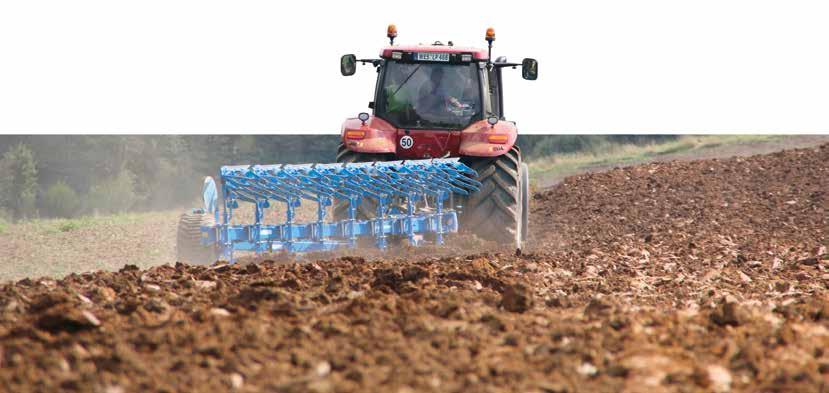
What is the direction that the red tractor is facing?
away from the camera
